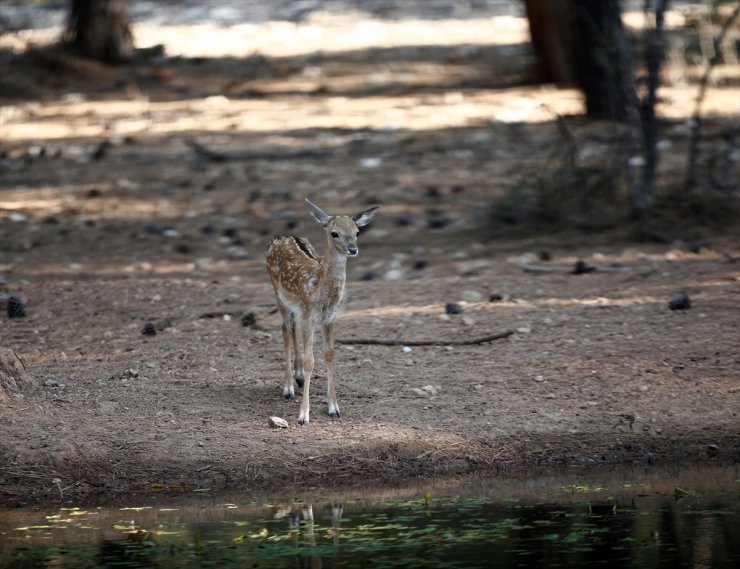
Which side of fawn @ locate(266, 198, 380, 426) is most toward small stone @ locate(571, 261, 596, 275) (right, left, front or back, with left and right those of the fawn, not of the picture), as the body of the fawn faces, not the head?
left

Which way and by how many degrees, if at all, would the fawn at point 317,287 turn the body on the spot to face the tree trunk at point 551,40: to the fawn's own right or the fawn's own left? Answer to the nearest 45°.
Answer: approximately 135° to the fawn's own left

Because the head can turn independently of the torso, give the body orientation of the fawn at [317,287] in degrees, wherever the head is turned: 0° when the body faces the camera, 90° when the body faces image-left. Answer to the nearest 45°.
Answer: approximately 315°

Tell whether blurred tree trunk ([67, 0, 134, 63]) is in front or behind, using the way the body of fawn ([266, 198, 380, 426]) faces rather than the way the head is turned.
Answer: behind

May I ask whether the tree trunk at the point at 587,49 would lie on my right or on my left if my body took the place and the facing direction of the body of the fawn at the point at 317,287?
on my left

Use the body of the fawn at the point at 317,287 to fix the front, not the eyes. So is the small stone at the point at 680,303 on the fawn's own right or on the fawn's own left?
on the fawn's own left

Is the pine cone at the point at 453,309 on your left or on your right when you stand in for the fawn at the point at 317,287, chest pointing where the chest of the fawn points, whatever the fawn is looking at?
on your left

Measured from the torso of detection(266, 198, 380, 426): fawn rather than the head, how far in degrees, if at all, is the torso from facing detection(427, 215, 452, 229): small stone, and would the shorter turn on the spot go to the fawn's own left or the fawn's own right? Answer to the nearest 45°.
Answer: approximately 135° to the fawn's own left

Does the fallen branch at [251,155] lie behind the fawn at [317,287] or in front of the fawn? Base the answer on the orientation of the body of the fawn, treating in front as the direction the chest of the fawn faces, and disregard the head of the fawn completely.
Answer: behind

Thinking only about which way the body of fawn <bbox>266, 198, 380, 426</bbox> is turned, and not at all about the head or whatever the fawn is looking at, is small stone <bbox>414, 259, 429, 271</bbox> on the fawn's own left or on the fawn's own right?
on the fawn's own left

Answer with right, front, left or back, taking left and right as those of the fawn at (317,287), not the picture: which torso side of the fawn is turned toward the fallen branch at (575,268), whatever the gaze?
left

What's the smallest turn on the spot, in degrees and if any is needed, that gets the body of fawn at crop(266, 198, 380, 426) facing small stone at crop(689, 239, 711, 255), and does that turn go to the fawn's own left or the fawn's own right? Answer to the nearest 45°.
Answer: approximately 90° to the fawn's own left
